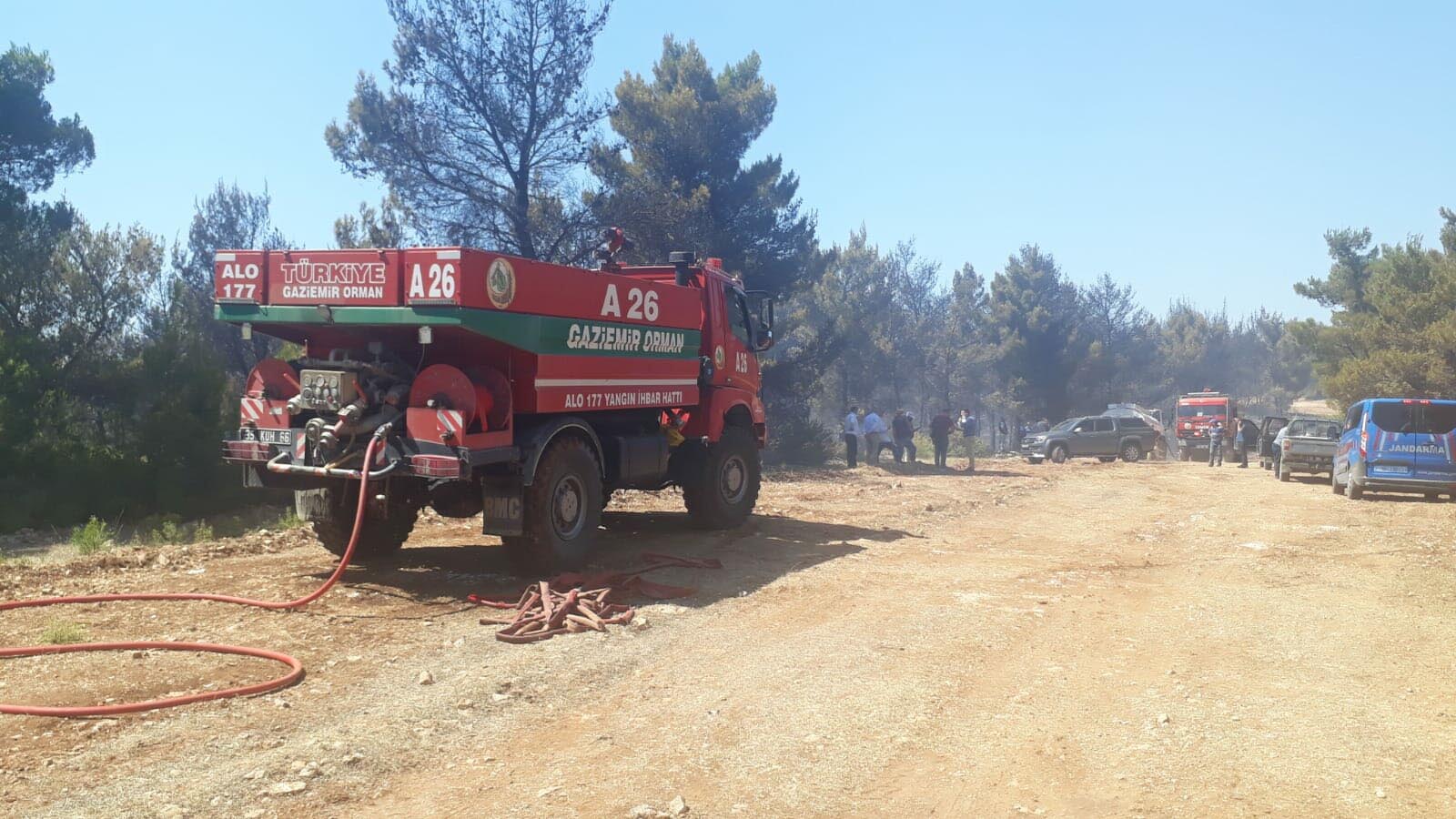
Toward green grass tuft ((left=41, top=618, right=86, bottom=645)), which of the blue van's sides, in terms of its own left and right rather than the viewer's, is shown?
back

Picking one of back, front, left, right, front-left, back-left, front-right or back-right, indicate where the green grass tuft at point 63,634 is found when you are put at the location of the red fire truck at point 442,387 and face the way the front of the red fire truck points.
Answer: back

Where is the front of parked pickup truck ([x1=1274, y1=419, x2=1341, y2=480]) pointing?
away from the camera

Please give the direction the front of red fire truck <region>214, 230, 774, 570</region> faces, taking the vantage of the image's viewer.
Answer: facing away from the viewer and to the right of the viewer

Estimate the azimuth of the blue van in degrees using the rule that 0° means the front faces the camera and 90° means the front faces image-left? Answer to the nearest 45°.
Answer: approximately 180°

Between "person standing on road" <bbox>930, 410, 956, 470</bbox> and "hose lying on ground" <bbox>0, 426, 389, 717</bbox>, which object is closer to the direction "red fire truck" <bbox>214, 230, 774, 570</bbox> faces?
the person standing on road

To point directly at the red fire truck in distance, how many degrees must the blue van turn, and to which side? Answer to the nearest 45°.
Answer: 0° — it already faces it

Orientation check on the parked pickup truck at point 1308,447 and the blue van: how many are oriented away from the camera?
2

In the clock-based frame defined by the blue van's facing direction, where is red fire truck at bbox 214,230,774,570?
The red fire truck is roughly at 7 o'clock from the blue van.
